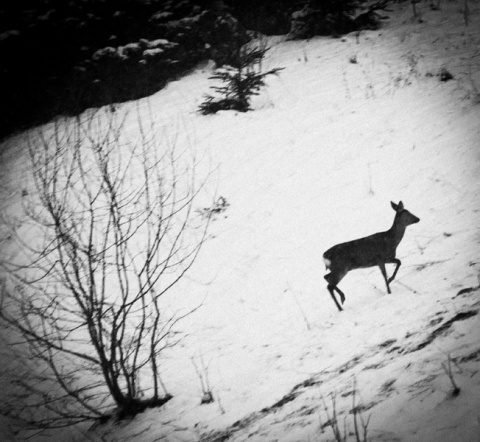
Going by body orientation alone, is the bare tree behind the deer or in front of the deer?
behind

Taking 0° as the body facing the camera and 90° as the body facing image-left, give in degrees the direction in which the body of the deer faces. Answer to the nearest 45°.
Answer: approximately 270°
